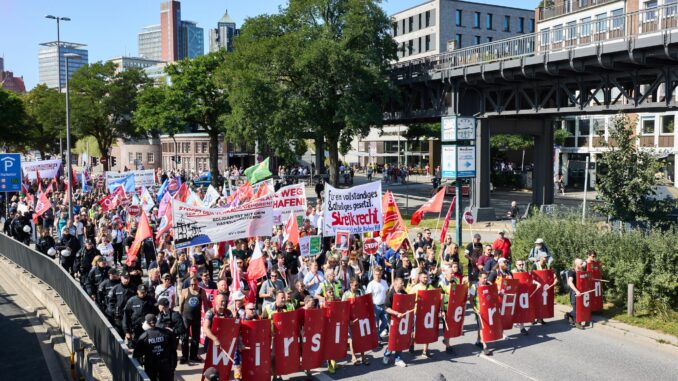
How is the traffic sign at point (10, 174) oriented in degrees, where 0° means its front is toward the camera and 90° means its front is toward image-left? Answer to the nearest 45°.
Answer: approximately 0°

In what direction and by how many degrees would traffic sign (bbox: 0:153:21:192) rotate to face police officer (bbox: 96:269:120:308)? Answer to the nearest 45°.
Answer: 0° — it already faces them

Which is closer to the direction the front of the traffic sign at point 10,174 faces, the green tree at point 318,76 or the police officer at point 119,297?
the police officer

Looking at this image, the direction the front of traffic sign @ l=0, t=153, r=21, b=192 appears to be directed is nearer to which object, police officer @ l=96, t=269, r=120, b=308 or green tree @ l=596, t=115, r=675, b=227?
the police officer

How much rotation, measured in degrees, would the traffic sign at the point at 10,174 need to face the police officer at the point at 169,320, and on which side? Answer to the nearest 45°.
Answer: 0° — it already faces them

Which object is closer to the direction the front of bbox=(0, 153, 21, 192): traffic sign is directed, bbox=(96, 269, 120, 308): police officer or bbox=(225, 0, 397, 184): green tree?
the police officer

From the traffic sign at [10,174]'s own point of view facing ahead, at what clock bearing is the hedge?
The hedge is roughly at 11 o'clock from the traffic sign.

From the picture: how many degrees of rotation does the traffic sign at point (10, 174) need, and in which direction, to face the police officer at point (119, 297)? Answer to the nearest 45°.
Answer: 0° — it already faces them

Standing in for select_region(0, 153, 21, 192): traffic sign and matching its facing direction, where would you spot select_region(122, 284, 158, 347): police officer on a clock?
The police officer is roughly at 12 o'clock from the traffic sign.

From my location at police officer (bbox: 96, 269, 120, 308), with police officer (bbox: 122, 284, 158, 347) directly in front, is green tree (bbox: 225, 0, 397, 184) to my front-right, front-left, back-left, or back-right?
back-left

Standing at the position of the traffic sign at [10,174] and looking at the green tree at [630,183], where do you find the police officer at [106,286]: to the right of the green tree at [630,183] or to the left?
right
